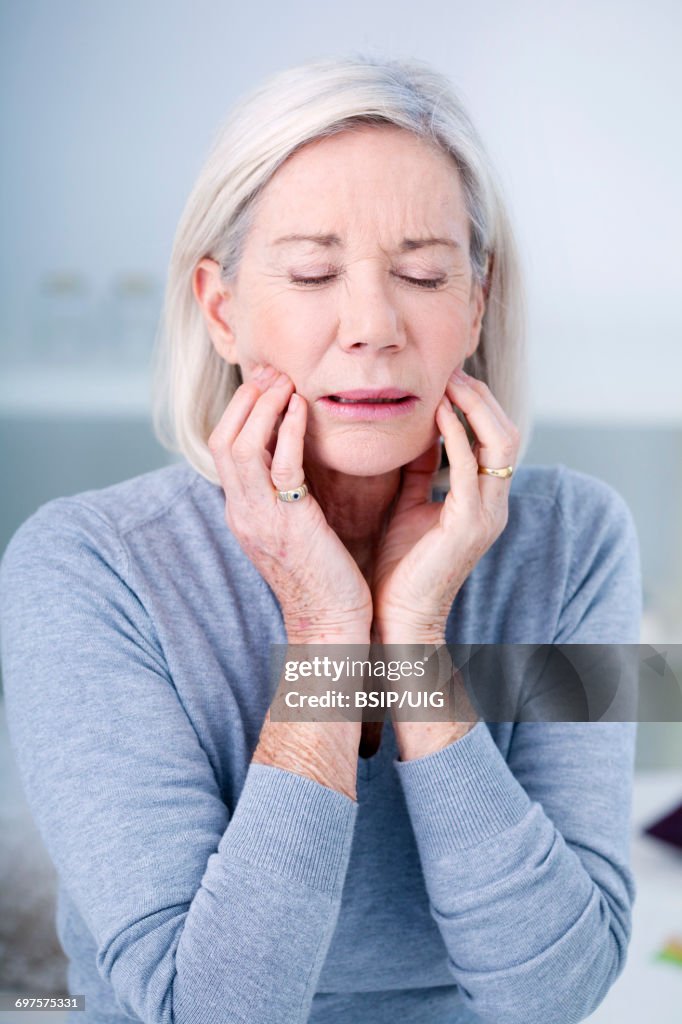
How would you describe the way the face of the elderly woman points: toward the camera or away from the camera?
toward the camera

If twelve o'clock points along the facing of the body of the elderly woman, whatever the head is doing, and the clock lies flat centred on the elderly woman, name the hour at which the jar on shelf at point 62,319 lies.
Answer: The jar on shelf is roughly at 5 o'clock from the elderly woman.

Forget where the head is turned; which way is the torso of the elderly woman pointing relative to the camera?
toward the camera

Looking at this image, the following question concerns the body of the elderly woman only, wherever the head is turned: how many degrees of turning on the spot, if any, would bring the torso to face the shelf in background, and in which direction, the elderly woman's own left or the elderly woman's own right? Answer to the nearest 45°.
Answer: approximately 135° to the elderly woman's own right

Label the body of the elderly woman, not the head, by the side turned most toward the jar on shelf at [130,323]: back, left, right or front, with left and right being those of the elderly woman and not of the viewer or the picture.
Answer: back
